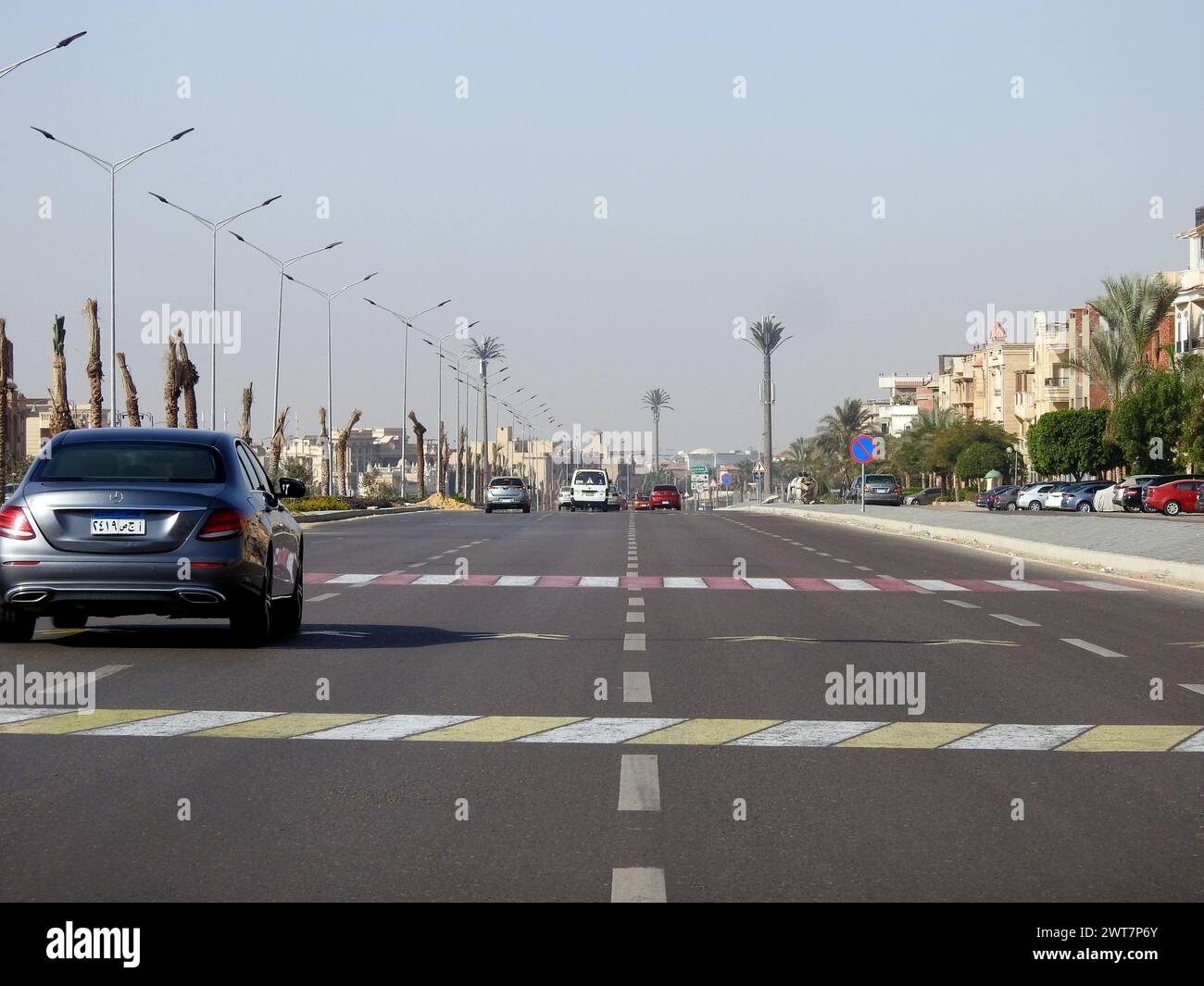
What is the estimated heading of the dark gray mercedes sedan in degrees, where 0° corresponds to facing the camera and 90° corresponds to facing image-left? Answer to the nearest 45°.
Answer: approximately 180°
